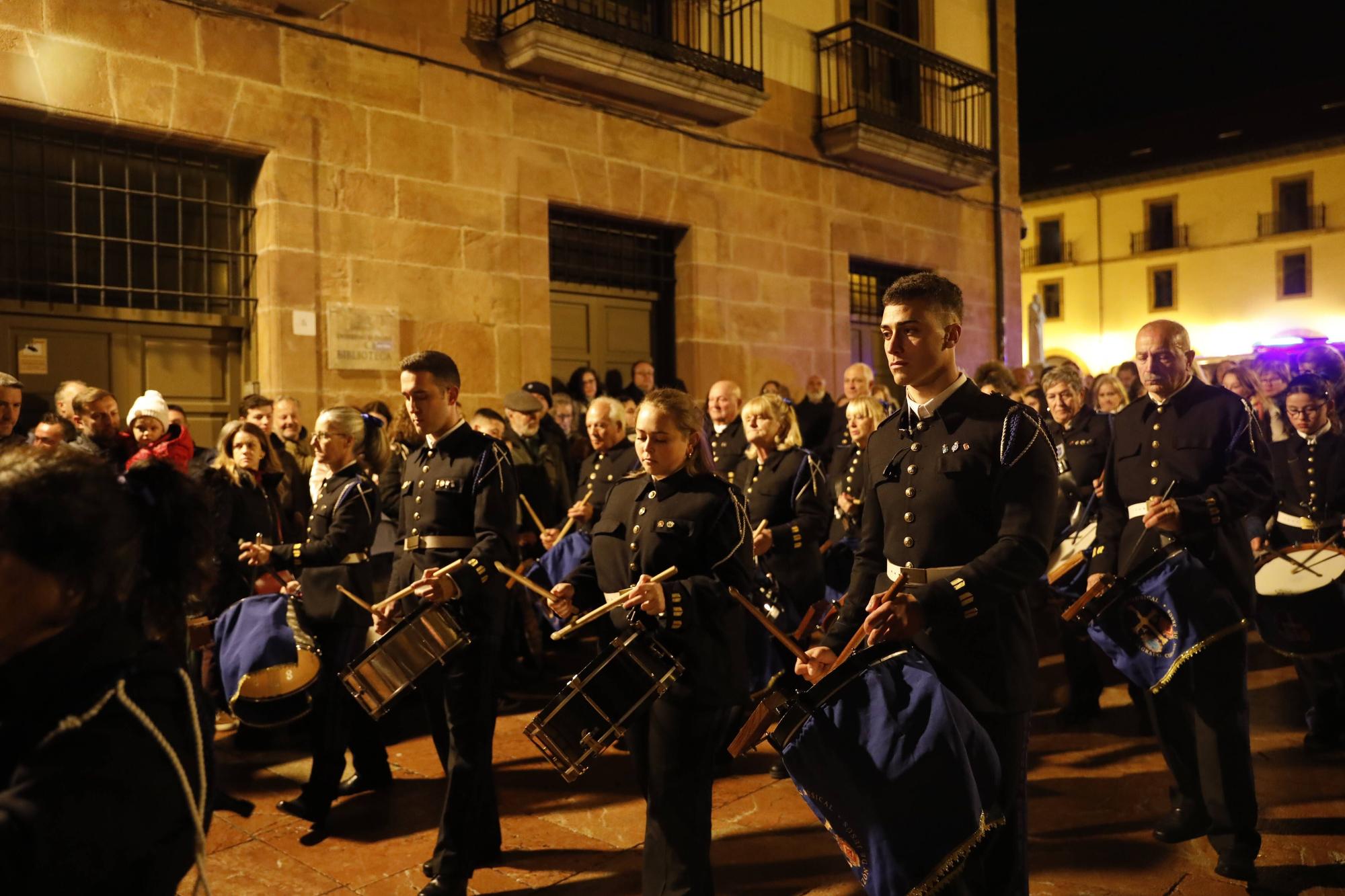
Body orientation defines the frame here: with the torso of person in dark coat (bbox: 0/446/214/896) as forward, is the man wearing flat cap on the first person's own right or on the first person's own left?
on the first person's own right

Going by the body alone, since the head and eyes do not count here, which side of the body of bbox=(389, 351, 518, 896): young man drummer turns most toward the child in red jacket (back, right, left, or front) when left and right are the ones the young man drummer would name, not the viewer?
right

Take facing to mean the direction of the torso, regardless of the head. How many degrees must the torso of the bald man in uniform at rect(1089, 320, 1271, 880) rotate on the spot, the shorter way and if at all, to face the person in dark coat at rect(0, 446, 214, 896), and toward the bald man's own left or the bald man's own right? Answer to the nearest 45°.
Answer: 0° — they already face them

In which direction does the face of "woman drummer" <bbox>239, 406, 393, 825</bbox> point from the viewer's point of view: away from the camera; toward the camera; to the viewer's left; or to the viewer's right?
to the viewer's left

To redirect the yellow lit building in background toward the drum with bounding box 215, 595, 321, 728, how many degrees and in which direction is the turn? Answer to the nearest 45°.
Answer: approximately 45° to its left

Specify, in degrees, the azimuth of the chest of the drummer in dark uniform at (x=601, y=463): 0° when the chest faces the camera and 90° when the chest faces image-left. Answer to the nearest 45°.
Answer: approximately 45°

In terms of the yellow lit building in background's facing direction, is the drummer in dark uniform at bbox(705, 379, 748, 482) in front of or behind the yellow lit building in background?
in front

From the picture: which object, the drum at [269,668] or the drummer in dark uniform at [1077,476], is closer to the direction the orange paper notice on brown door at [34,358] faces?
the drum

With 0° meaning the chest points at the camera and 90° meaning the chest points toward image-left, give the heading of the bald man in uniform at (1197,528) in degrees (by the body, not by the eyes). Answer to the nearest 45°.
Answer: approximately 45°

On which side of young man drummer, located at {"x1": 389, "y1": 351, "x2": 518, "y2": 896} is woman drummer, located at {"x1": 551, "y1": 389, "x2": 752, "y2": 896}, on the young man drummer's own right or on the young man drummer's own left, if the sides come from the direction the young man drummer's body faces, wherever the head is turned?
on the young man drummer's own left

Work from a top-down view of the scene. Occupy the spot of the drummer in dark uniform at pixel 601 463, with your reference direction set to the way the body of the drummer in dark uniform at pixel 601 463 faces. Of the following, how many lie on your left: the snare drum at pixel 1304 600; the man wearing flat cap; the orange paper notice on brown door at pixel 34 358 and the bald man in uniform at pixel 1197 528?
2

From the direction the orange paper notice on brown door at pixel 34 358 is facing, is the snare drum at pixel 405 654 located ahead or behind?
ahead
